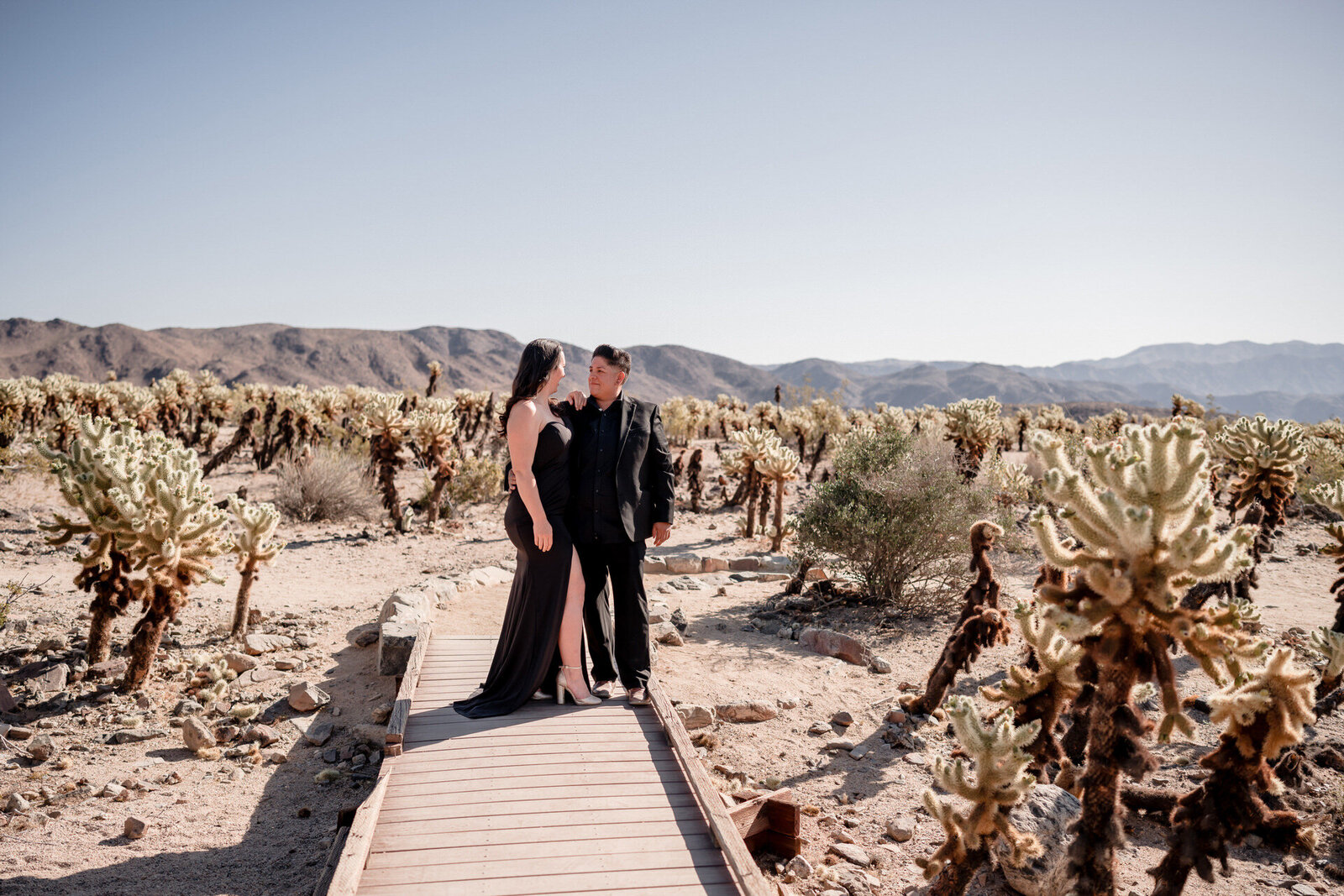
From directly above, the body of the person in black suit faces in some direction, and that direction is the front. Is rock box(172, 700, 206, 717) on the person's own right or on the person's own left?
on the person's own right

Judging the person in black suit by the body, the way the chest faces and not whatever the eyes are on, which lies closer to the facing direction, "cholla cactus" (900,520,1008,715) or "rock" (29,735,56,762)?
the rock

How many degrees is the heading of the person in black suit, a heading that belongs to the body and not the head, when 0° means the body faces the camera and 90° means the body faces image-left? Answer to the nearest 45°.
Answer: approximately 45°

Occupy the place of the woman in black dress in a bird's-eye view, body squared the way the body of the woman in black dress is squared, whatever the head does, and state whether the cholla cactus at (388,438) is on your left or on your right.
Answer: on your left

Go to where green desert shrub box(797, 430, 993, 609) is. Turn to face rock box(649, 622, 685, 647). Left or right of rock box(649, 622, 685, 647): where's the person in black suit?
left

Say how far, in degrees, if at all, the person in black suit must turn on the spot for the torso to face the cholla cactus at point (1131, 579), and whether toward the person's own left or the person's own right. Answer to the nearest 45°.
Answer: approximately 90° to the person's own left

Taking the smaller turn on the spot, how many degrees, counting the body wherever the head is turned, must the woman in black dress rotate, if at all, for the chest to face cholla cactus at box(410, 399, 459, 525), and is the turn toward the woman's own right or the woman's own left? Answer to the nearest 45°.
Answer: approximately 90° to the woman's own left

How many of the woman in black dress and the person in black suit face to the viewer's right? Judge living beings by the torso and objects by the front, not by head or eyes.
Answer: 1

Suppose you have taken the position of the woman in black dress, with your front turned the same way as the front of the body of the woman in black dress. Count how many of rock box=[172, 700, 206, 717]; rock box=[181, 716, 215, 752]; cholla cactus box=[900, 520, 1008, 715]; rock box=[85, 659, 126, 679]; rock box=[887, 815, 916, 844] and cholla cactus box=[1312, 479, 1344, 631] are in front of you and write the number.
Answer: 3

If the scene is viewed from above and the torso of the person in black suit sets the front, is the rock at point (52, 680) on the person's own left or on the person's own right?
on the person's own right

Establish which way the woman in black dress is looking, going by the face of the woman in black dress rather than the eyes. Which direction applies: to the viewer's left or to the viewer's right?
to the viewer's right

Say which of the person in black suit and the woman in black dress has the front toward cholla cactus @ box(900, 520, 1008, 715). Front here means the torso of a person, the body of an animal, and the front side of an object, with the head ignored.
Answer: the woman in black dress

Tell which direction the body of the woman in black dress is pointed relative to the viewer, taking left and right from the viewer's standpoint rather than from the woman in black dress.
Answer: facing to the right of the viewer
